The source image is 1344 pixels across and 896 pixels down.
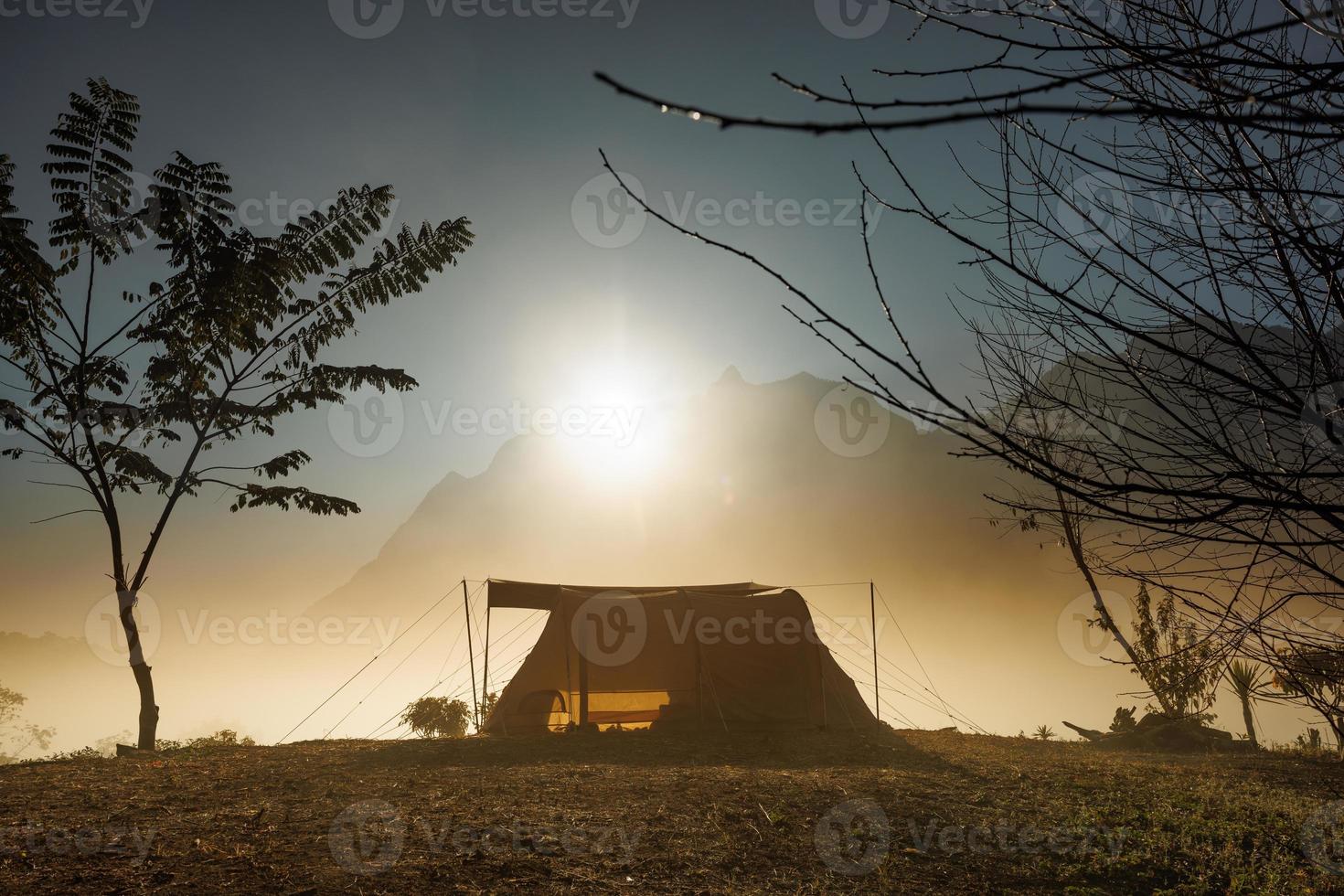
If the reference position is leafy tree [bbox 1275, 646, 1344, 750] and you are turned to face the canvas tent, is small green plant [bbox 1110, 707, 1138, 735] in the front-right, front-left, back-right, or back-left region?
front-right

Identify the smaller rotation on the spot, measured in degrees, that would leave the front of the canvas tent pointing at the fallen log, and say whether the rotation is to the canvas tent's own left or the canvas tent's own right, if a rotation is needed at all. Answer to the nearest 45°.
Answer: approximately 180°

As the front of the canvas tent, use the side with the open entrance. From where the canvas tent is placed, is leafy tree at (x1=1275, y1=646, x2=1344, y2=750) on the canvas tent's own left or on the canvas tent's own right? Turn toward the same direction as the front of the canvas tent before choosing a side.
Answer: on the canvas tent's own left

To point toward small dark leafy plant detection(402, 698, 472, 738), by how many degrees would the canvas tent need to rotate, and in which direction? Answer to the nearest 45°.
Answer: approximately 45° to its right

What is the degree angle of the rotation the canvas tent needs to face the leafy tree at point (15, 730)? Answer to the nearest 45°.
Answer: approximately 45° to its right

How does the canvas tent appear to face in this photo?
to the viewer's left

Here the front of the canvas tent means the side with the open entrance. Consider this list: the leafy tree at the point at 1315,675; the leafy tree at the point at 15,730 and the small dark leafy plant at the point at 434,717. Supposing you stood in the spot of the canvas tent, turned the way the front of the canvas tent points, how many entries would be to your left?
1

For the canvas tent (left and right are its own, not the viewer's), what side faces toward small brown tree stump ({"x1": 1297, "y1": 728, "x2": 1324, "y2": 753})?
back
